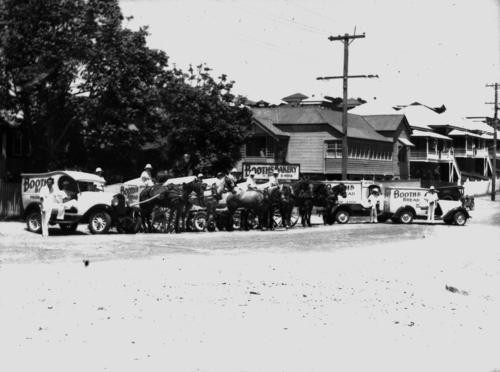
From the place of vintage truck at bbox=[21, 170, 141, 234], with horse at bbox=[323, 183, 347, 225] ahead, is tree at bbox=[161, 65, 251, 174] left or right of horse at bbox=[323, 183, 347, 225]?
left

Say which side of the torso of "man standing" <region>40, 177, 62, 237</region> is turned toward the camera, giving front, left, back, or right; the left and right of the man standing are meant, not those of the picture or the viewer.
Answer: front

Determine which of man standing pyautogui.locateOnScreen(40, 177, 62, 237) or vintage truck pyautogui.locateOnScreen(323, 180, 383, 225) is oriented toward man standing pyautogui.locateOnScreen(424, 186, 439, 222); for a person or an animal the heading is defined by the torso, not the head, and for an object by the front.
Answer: the vintage truck

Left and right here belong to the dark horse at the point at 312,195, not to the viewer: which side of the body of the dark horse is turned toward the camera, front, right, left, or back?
right

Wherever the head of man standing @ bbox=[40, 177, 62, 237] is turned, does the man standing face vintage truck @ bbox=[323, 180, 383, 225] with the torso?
no

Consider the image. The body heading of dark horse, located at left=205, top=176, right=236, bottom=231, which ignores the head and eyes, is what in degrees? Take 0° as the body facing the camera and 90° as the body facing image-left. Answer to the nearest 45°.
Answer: approximately 315°

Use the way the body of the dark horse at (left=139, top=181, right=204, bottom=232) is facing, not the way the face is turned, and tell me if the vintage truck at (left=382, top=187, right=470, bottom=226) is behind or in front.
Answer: in front

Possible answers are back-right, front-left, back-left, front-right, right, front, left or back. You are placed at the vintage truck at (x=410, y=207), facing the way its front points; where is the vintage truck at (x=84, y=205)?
back-right

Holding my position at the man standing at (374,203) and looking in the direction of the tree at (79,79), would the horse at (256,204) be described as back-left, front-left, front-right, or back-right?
front-left
